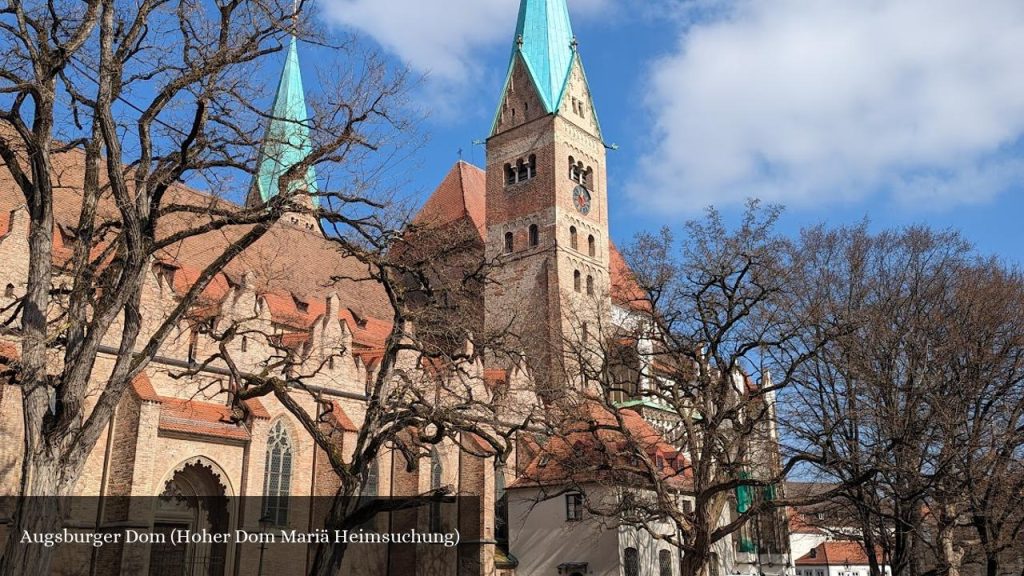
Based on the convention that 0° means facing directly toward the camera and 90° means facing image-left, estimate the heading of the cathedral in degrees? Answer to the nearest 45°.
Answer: approximately 0°

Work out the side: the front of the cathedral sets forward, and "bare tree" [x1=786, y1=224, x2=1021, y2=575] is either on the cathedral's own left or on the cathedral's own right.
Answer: on the cathedral's own left
